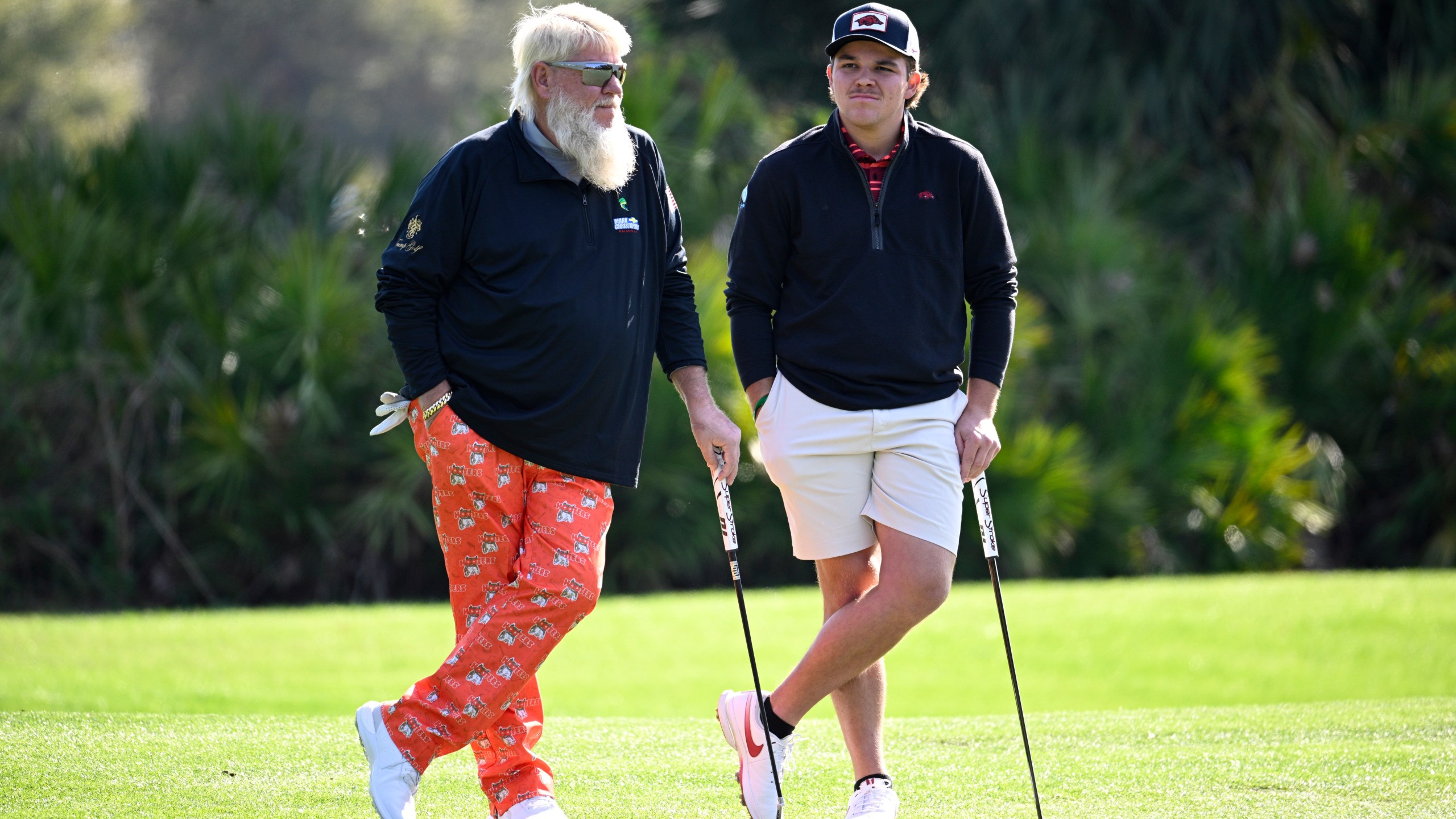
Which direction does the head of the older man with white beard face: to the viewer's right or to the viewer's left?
to the viewer's right

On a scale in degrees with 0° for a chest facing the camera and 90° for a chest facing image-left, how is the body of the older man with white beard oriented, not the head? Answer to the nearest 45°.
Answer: approximately 315°

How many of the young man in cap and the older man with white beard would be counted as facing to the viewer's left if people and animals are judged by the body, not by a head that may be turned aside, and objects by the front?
0

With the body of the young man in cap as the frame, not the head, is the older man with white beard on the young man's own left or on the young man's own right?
on the young man's own right

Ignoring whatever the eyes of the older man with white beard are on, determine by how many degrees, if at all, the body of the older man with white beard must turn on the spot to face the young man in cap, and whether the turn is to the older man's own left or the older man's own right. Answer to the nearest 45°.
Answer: approximately 45° to the older man's own left
